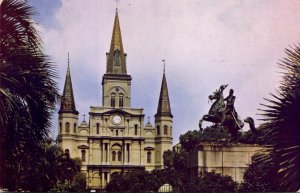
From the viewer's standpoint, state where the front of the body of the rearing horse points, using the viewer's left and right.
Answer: facing to the left of the viewer

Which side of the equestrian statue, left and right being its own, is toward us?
left

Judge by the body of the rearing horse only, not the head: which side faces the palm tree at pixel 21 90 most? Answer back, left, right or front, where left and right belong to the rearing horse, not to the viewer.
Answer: left

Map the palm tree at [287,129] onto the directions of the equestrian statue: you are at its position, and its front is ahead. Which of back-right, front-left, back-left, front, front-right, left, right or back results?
left
